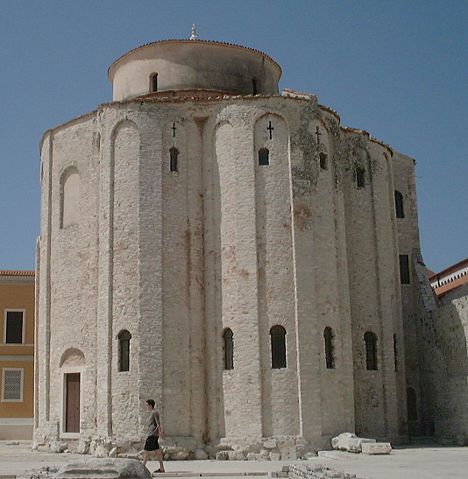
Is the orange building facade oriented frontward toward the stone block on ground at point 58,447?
yes

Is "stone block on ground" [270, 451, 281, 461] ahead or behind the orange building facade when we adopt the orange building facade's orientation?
ahead

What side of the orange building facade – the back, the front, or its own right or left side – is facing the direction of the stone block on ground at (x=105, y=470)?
front

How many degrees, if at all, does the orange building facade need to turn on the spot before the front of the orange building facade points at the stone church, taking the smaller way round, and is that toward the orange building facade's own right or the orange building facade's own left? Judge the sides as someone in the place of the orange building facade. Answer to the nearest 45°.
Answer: approximately 45° to the orange building facade's own left

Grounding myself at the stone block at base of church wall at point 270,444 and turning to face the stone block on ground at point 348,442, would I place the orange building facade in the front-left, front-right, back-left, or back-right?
back-left

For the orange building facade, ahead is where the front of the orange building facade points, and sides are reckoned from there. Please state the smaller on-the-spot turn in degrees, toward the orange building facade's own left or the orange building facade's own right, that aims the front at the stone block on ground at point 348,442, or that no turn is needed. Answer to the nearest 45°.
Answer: approximately 45° to the orange building facade's own left

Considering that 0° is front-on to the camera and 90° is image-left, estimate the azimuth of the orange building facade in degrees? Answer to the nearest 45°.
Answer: approximately 0°

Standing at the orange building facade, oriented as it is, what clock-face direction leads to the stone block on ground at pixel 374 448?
The stone block on ground is roughly at 11 o'clock from the orange building facade.

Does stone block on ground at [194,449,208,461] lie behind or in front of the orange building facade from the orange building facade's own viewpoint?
in front
